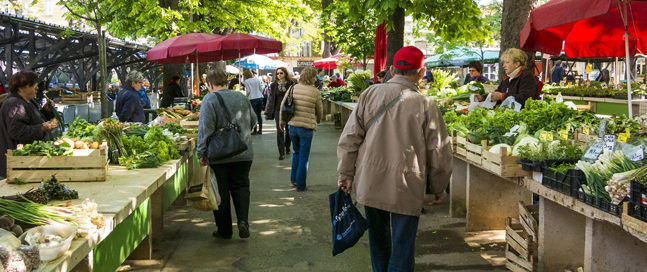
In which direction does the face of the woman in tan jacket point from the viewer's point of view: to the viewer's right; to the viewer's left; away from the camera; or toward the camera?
away from the camera

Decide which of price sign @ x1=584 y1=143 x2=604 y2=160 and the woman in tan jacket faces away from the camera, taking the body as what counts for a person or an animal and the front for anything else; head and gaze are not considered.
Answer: the woman in tan jacket

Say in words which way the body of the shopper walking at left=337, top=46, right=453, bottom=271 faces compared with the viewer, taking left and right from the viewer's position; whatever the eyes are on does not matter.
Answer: facing away from the viewer

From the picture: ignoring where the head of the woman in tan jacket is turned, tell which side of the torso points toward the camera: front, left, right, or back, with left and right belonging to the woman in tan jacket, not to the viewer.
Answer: back

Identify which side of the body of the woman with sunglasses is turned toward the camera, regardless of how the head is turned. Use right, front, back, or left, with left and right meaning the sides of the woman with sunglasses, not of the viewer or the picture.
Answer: front

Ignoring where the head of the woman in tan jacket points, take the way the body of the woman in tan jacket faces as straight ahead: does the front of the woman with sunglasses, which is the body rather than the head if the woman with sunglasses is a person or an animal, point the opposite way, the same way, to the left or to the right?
the opposite way

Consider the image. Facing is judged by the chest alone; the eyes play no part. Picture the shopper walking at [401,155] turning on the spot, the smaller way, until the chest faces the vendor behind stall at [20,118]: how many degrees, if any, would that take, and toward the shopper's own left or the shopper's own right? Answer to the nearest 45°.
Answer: approximately 45° to the shopper's own left

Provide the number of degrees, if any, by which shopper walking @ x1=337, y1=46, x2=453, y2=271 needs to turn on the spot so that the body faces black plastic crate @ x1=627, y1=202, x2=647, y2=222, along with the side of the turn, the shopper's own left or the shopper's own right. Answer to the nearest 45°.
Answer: approximately 90° to the shopper's own right

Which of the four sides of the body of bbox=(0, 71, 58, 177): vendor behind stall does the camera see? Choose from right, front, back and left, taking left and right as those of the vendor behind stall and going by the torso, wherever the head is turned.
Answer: right

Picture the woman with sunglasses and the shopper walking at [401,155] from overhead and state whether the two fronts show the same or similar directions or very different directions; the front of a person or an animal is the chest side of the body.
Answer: very different directions

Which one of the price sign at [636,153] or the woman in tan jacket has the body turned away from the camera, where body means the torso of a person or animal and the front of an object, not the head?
the woman in tan jacket

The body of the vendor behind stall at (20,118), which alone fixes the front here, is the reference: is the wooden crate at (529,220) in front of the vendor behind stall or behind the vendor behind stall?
in front

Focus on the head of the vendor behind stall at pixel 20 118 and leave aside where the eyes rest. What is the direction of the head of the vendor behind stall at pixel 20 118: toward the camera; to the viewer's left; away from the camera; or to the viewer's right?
to the viewer's right

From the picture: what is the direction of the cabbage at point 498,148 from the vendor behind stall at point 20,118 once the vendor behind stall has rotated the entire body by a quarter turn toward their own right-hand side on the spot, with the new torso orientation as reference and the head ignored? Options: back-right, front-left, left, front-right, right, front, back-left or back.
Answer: front-left

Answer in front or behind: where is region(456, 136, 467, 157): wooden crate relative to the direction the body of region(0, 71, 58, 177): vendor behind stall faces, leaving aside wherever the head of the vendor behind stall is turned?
in front
